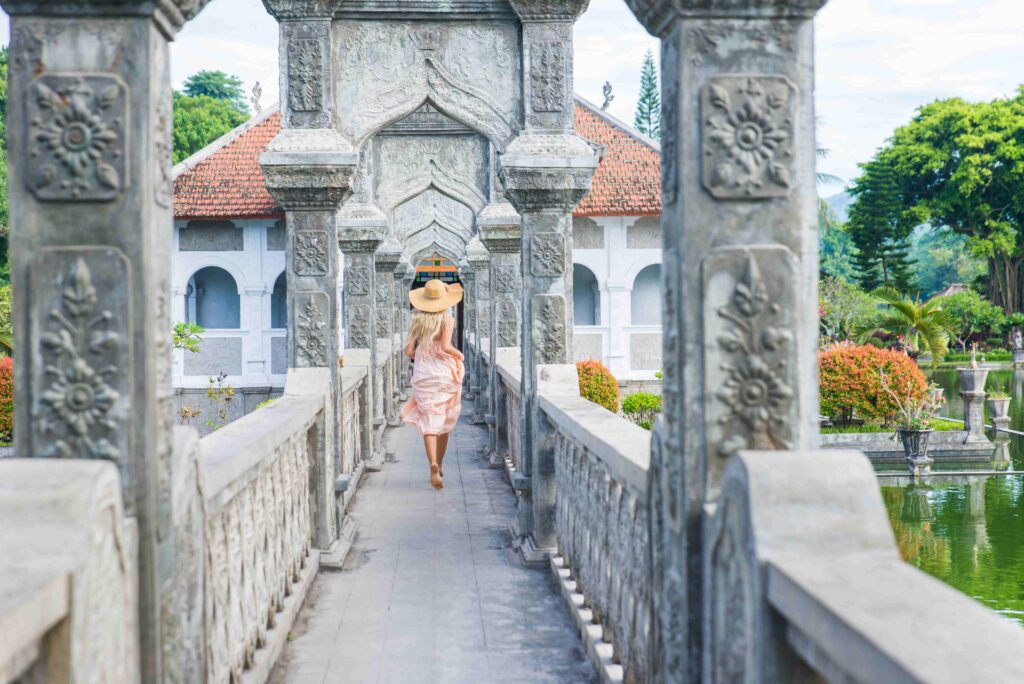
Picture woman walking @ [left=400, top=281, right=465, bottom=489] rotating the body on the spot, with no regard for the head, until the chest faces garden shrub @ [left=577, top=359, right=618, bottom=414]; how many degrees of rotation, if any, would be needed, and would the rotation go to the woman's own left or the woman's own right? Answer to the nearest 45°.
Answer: approximately 45° to the woman's own right

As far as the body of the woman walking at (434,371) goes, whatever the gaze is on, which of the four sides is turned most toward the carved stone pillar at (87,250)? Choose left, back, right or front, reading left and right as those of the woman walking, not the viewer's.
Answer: back

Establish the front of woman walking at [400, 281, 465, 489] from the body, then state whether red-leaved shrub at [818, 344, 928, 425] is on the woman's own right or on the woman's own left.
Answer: on the woman's own right

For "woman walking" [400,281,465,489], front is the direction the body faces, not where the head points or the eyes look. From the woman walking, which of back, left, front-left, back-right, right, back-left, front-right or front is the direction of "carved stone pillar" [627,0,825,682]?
back

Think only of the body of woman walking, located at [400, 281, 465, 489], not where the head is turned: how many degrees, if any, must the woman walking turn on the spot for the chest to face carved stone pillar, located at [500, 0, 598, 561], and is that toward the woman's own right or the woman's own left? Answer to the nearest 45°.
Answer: approximately 135° to the woman's own right

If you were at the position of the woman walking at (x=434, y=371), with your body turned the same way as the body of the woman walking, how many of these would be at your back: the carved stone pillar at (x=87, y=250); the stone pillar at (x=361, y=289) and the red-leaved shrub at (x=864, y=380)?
1

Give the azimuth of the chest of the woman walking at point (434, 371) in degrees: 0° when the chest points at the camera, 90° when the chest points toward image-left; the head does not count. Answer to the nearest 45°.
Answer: approximately 180°

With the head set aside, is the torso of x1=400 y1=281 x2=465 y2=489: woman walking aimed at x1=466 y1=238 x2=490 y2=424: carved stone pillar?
yes

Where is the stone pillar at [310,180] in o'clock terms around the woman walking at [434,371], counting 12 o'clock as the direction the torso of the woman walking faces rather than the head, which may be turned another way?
The stone pillar is roughly at 7 o'clock from the woman walking.

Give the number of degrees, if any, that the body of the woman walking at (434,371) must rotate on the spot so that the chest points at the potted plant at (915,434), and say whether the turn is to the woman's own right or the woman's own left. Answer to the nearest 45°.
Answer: approximately 45° to the woman's own right
